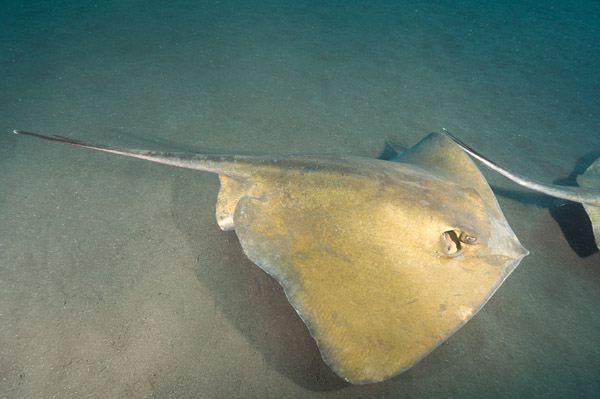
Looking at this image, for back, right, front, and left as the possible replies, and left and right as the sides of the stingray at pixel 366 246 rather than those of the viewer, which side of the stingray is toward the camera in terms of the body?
right
